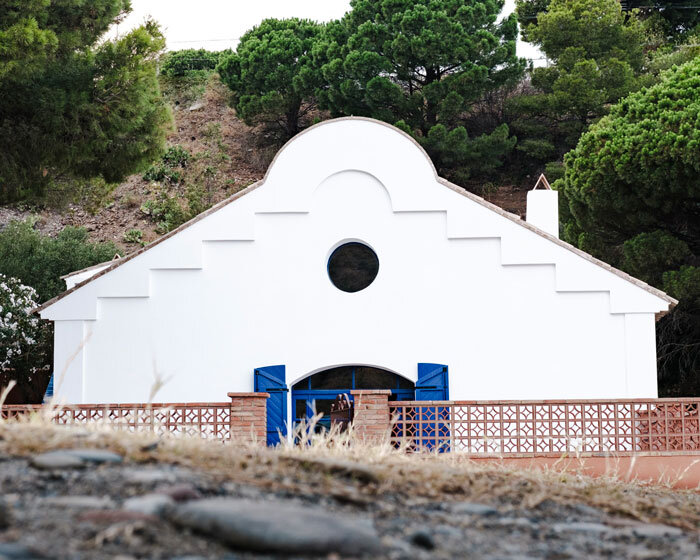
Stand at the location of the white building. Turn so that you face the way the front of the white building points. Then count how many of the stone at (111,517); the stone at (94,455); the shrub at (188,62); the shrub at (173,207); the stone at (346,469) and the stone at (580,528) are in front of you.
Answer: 4

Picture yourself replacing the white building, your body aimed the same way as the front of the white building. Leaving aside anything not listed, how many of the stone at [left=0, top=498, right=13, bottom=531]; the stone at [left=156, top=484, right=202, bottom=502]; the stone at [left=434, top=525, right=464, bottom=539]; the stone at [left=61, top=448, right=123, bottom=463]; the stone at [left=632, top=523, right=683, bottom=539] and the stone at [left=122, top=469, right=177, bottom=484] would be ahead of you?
6

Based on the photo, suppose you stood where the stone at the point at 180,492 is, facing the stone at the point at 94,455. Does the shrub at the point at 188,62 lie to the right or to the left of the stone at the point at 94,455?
right

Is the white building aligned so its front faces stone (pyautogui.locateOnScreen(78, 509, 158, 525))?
yes

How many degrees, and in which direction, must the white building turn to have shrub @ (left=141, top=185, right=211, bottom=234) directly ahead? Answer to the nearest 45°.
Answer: approximately 180°

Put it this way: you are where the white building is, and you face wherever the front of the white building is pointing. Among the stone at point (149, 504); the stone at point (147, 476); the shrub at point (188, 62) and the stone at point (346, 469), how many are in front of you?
3

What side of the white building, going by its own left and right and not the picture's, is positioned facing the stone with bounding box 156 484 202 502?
front

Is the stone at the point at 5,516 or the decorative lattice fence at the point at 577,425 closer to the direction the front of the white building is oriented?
the stone

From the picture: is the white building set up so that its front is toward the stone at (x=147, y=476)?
yes

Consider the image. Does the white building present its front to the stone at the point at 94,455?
yes

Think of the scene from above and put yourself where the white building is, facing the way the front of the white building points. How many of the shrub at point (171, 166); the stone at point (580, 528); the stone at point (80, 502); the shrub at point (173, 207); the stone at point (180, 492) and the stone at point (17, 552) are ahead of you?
4

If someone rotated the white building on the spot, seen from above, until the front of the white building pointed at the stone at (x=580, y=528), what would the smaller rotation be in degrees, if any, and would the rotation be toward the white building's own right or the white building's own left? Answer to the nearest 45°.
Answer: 0° — it already faces it

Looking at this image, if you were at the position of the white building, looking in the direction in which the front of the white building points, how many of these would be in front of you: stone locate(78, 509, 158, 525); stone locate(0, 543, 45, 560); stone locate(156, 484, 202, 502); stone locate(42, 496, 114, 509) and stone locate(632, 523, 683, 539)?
5

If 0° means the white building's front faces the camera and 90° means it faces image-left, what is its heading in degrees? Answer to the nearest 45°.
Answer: approximately 0°

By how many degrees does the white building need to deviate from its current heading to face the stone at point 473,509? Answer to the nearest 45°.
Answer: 0° — it already faces it

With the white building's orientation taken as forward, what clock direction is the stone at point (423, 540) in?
The stone is roughly at 12 o'clock from the white building.

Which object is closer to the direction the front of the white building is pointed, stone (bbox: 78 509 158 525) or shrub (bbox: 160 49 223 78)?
the stone
